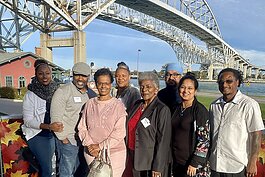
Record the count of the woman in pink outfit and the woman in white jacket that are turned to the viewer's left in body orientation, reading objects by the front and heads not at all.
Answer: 0

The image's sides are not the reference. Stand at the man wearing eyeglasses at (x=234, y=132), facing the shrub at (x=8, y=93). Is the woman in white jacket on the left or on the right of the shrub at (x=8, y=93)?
left

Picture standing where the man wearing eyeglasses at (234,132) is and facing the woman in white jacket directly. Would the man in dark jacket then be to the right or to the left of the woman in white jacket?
right

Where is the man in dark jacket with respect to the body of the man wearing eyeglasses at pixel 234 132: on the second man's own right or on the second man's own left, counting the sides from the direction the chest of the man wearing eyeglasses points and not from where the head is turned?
on the second man's own right

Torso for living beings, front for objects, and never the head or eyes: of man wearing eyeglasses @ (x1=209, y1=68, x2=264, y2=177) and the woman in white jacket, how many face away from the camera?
0

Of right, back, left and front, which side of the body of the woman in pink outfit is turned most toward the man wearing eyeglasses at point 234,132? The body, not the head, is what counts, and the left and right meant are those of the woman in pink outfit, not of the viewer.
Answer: left

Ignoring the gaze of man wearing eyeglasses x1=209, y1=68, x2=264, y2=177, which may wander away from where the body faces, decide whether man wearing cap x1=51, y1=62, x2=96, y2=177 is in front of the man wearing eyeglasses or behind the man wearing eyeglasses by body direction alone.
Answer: in front

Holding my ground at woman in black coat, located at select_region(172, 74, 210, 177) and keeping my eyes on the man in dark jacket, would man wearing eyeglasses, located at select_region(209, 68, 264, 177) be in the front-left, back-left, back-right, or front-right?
back-right

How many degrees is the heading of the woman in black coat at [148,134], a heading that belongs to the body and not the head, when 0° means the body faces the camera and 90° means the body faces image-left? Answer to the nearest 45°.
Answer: approximately 45°

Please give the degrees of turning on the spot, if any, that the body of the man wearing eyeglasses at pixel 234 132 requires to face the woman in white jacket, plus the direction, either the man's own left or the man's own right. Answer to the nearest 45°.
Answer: approximately 45° to the man's own right

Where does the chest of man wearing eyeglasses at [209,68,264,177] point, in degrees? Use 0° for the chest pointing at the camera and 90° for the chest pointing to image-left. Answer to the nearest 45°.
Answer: approximately 45°
